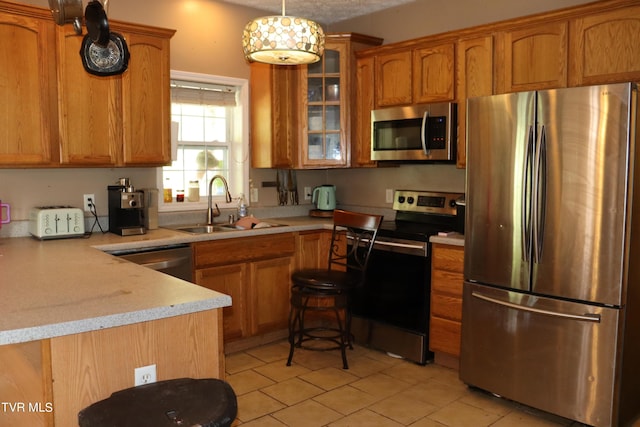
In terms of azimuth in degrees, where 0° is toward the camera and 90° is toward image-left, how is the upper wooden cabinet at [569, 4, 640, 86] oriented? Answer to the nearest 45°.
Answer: approximately 45°

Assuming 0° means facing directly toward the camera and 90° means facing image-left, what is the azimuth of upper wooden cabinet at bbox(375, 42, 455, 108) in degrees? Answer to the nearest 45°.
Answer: approximately 45°

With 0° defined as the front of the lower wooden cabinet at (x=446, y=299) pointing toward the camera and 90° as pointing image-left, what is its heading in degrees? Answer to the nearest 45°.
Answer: approximately 45°

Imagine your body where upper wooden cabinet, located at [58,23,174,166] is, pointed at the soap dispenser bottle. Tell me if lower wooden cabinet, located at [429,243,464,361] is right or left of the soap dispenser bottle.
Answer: right

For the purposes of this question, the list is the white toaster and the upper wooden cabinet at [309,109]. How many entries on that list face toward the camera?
2

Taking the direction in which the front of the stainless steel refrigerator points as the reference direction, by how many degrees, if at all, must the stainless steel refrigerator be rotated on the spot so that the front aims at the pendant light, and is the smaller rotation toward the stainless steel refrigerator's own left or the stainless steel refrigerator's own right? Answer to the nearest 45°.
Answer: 0° — it already faces it

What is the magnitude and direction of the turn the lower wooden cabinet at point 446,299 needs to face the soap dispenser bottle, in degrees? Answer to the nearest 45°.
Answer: approximately 45° to its right
